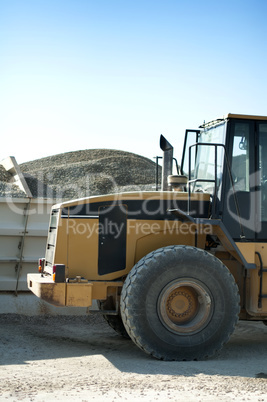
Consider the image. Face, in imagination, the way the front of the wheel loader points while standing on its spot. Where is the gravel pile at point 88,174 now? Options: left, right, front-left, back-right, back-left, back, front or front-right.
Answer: left

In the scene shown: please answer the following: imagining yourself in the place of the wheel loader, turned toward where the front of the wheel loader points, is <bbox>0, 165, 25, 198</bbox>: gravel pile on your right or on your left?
on your left

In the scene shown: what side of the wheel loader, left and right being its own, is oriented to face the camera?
right
